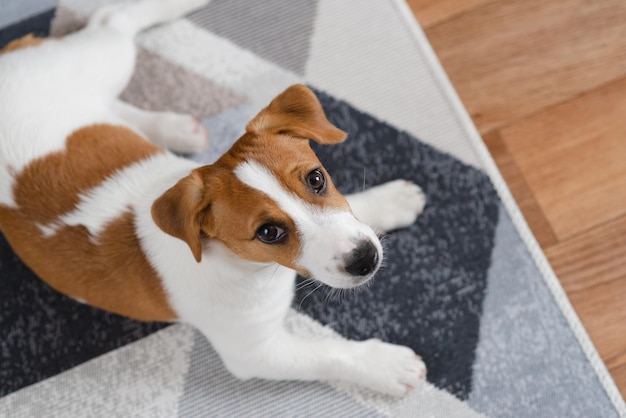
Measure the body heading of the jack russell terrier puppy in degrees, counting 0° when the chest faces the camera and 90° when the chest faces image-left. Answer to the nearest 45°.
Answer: approximately 315°
